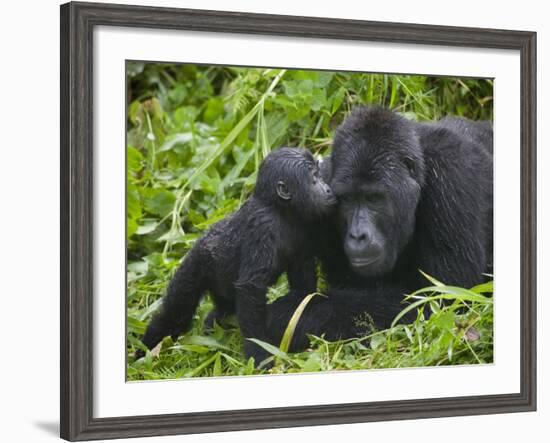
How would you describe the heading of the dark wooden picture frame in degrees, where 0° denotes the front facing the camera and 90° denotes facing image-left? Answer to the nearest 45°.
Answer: approximately 315°
